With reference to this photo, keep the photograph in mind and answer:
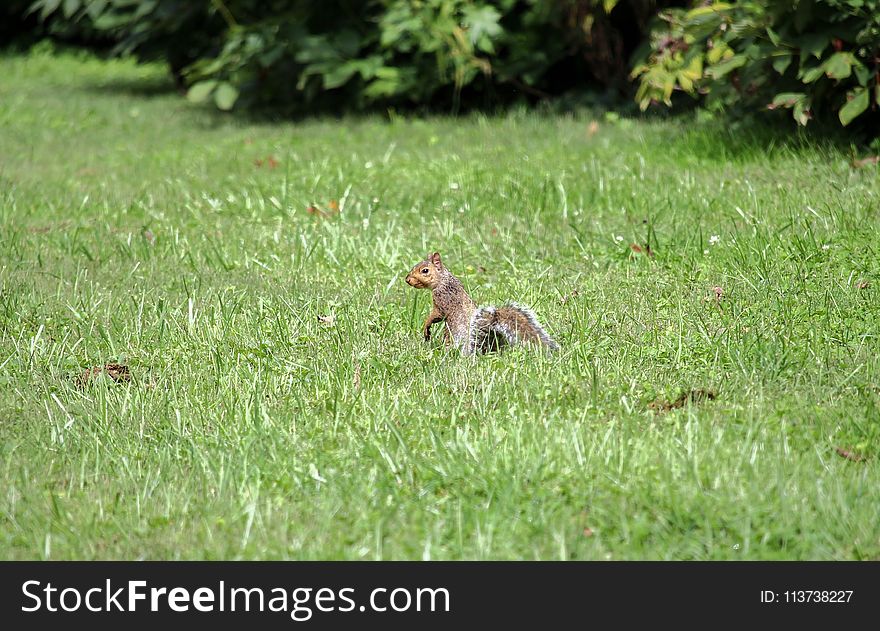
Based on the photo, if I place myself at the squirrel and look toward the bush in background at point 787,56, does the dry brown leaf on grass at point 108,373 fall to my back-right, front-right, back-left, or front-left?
back-left

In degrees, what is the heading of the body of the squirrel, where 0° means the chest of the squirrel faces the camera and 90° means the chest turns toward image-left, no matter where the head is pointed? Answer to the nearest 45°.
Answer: approximately 90°

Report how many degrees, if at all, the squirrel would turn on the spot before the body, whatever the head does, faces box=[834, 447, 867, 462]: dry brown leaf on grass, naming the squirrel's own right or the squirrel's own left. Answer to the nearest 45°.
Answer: approximately 135° to the squirrel's own left

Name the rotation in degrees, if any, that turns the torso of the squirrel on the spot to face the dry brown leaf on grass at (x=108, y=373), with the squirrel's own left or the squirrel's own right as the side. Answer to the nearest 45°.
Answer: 0° — it already faces it

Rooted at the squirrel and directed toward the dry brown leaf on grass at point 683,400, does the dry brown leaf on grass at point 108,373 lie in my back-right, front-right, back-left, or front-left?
back-right

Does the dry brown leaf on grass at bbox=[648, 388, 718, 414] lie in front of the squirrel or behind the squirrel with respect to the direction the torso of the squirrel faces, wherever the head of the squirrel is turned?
behind
